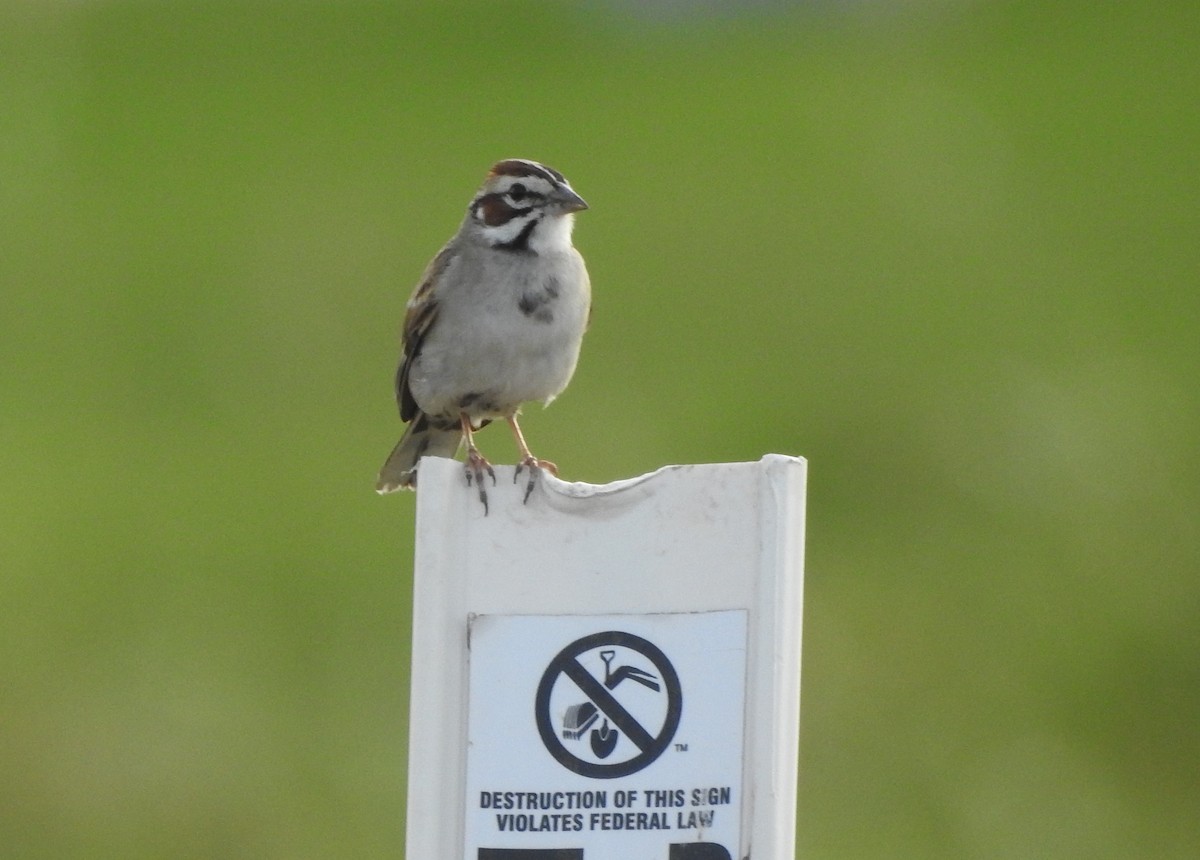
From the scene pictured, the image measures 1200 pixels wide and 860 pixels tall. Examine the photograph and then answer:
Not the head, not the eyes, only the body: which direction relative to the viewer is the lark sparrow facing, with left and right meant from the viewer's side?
facing the viewer and to the right of the viewer

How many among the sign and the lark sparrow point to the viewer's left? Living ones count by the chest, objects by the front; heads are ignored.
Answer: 0

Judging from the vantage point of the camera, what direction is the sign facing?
facing the viewer
